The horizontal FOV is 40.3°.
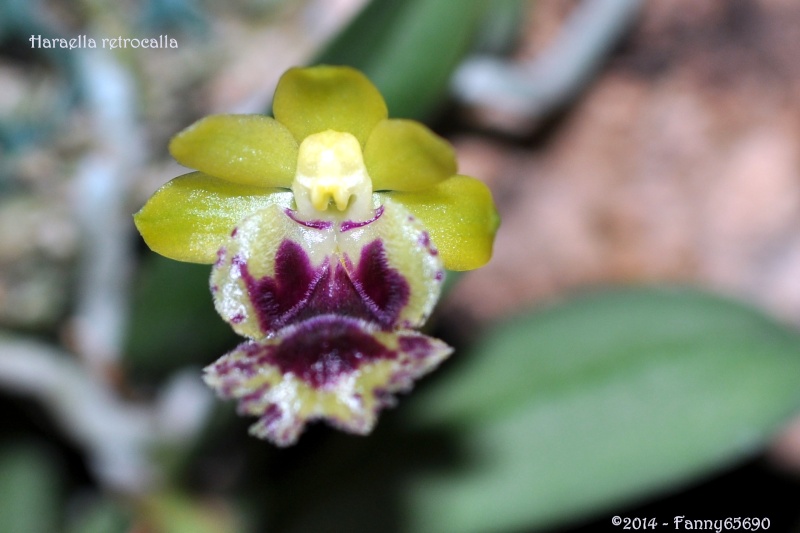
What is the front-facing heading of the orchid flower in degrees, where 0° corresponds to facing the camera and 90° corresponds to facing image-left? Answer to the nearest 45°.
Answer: approximately 0°

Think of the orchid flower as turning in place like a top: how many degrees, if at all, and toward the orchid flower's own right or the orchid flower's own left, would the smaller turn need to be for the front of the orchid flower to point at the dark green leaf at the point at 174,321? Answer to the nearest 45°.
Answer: approximately 135° to the orchid flower's own right

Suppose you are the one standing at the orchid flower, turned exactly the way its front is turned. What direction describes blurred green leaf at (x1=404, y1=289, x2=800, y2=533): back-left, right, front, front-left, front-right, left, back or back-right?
back-left
